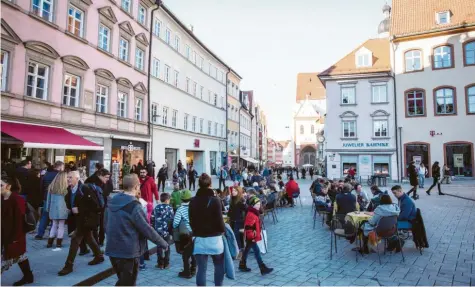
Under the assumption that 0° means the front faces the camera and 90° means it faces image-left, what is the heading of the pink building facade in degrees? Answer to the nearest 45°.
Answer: approximately 315°

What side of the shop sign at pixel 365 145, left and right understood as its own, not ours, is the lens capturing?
front

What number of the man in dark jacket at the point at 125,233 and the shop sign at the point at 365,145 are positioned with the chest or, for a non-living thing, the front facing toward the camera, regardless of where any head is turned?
1

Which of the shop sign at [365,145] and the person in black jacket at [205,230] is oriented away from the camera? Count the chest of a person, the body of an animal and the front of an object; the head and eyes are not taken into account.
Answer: the person in black jacket

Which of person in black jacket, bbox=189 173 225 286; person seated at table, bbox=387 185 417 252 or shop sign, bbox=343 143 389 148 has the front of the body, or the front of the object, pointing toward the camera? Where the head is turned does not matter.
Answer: the shop sign

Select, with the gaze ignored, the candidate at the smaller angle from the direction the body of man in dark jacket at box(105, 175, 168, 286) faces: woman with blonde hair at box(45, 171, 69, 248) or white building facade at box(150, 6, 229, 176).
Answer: the white building facade

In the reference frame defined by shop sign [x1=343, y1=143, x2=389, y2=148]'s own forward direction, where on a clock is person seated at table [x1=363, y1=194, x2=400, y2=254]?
The person seated at table is roughly at 12 o'clock from the shop sign.

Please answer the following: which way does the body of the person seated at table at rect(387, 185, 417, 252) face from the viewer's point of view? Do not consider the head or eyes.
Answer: to the viewer's left

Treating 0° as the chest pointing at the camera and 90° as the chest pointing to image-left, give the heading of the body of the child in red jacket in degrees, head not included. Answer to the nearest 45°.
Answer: approximately 270°

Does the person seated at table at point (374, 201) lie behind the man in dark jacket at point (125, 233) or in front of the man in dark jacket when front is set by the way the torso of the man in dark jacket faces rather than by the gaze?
in front

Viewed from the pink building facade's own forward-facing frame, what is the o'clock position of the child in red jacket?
The child in red jacket is roughly at 1 o'clock from the pink building facade.

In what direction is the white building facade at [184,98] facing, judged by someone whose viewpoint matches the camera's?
facing the viewer and to the right of the viewer

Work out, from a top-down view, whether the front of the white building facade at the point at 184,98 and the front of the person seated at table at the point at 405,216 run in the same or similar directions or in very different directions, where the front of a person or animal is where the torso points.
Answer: very different directions

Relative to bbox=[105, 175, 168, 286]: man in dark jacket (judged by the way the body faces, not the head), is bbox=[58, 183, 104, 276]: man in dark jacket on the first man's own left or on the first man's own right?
on the first man's own left
